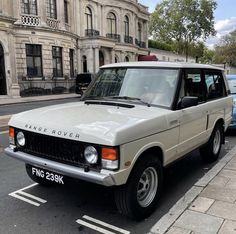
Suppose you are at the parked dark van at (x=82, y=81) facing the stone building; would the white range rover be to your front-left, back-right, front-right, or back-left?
back-left

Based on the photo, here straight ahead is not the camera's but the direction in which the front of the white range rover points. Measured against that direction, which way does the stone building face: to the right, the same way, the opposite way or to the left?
to the left

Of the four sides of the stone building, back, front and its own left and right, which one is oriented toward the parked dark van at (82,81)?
front

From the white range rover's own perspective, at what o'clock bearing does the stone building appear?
The stone building is roughly at 4 o'clock from the white range rover.

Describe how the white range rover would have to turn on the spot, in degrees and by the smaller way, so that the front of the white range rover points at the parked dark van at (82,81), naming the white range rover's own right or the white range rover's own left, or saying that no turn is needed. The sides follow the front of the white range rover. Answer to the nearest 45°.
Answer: approximately 135° to the white range rover's own right

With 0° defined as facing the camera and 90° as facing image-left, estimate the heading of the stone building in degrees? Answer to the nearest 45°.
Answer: approximately 315°

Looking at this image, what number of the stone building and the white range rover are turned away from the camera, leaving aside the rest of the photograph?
0

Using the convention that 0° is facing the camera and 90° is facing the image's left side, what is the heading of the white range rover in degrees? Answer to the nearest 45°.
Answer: approximately 45°

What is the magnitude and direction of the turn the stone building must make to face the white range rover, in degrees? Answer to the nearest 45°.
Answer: approximately 45° to its right
